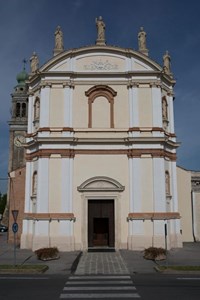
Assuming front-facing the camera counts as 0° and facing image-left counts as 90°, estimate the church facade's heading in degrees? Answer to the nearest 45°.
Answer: approximately 0°
